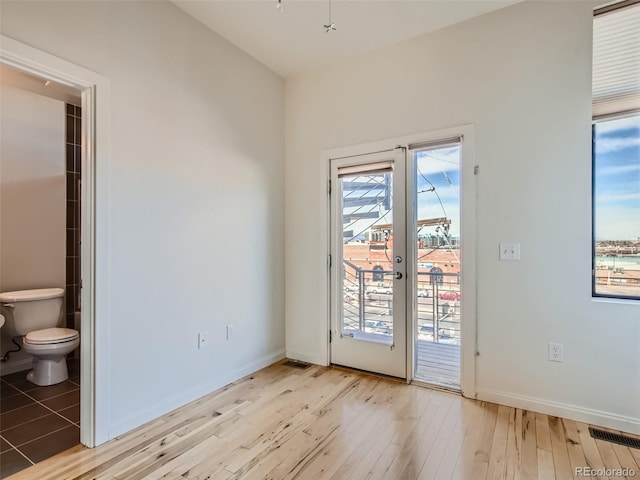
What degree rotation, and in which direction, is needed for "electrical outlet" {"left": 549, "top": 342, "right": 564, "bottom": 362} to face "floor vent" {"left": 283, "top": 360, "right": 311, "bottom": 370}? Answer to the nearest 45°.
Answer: approximately 90° to its right

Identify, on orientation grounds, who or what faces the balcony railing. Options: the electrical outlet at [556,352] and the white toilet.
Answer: the white toilet

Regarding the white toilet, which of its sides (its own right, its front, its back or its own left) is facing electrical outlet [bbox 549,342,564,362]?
front

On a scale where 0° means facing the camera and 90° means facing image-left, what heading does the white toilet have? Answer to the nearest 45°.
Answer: approximately 315°

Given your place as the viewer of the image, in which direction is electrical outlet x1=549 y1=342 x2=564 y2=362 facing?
facing the viewer

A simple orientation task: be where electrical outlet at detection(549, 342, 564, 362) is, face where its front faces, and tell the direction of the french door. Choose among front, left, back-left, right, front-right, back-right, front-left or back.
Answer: right

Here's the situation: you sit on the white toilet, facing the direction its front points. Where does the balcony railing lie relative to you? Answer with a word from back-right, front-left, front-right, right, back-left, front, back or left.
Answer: front

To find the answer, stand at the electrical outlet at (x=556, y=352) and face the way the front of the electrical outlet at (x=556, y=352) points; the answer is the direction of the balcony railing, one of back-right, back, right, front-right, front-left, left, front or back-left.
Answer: right
